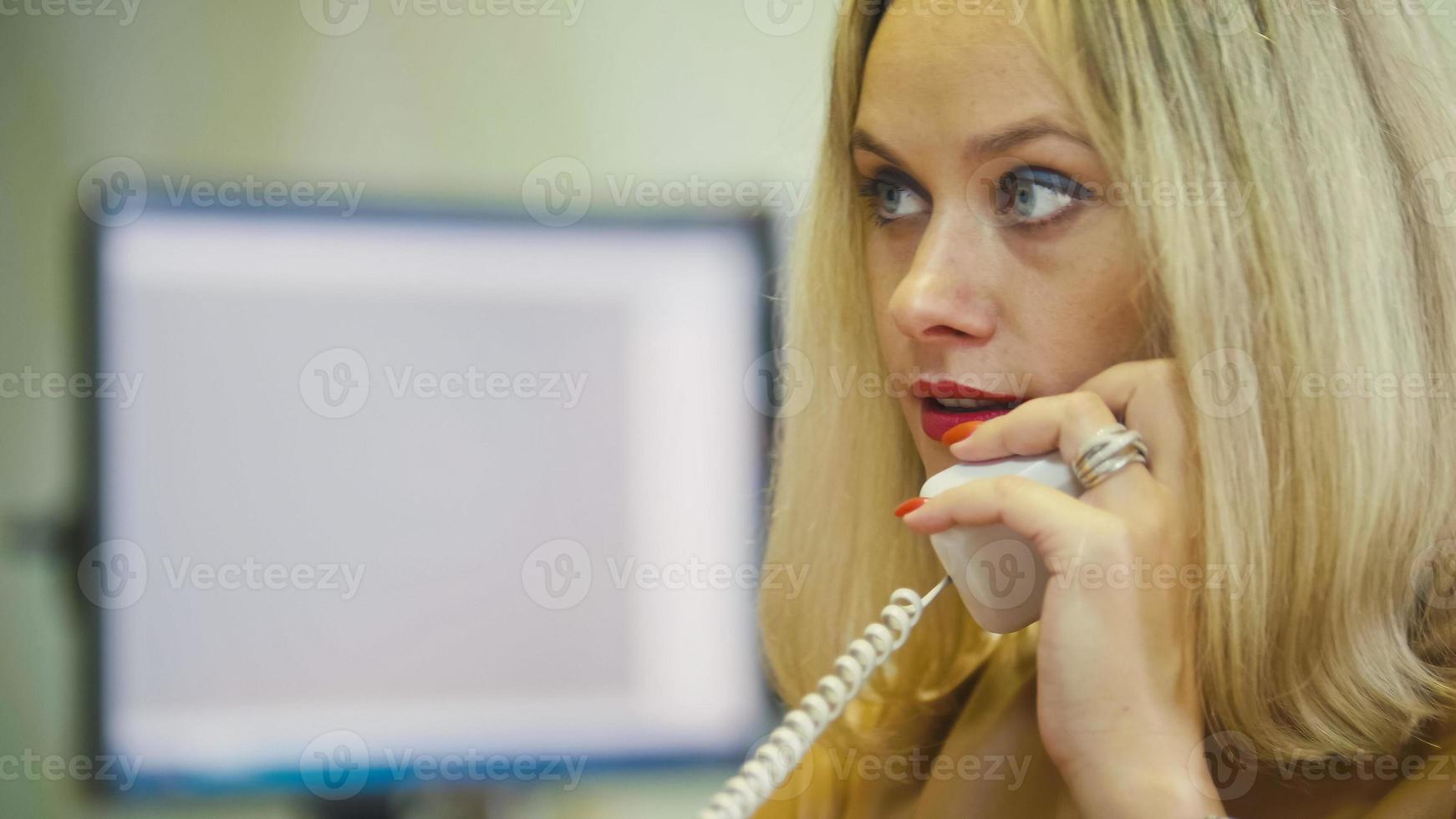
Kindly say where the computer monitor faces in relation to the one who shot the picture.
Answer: facing the viewer

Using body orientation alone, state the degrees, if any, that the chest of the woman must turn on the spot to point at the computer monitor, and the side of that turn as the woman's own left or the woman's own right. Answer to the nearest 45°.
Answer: approximately 90° to the woman's own right

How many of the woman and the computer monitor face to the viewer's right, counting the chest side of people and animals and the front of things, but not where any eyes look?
0

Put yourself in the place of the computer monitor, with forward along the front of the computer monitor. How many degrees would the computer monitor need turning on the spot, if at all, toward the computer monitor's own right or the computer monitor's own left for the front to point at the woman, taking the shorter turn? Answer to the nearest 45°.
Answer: approximately 45° to the computer monitor's own left

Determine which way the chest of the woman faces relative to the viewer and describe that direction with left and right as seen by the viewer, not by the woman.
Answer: facing the viewer and to the left of the viewer

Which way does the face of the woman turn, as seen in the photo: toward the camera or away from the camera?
toward the camera
